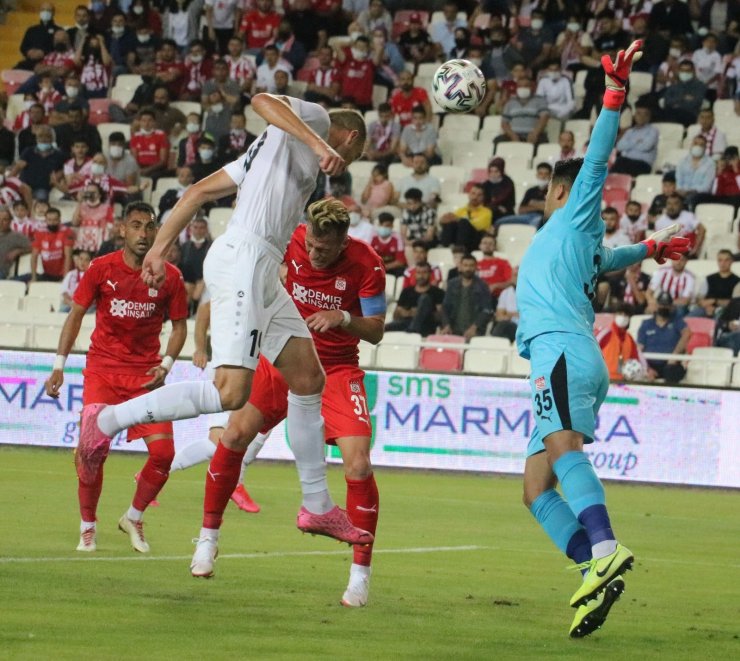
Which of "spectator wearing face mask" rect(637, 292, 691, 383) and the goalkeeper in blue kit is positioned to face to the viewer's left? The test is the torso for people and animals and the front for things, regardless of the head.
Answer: the goalkeeper in blue kit

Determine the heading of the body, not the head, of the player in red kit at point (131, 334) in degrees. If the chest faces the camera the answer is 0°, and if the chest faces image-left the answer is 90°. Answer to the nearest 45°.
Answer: approximately 0°

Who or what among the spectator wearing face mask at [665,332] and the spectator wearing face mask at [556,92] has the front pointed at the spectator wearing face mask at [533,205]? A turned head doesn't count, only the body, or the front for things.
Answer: the spectator wearing face mask at [556,92]

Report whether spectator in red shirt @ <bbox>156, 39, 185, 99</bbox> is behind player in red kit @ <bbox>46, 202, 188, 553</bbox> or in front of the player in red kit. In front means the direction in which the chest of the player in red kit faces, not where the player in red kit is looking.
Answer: behind

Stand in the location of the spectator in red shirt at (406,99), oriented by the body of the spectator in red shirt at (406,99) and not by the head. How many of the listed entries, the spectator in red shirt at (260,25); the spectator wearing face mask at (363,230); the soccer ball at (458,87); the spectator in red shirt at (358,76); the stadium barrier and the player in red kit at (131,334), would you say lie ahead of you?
4

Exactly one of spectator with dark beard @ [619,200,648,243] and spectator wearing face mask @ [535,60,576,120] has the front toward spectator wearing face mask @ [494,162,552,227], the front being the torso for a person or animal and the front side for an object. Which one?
spectator wearing face mask @ [535,60,576,120]

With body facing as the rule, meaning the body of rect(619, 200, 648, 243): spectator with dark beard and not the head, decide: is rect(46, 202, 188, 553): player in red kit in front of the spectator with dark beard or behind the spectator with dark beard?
in front

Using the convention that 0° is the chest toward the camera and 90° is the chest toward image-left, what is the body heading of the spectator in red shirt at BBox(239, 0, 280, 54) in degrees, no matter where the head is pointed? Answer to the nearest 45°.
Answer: approximately 0°

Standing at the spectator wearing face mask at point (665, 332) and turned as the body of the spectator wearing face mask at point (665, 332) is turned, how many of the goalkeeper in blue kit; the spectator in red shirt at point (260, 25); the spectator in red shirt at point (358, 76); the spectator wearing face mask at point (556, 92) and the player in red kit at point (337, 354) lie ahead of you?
2

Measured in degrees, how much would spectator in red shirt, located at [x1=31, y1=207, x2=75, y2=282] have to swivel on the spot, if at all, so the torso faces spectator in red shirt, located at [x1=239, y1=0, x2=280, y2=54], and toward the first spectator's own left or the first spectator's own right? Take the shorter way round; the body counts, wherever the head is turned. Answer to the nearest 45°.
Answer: approximately 135° to the first spectator's own left

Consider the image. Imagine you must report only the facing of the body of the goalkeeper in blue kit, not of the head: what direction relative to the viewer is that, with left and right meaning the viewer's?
facing to the left of the viewer

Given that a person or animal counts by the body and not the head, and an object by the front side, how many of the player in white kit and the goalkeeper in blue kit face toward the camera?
0

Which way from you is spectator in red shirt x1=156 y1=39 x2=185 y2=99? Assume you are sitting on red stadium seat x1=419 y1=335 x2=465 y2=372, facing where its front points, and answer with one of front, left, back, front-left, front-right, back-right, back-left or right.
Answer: back-right

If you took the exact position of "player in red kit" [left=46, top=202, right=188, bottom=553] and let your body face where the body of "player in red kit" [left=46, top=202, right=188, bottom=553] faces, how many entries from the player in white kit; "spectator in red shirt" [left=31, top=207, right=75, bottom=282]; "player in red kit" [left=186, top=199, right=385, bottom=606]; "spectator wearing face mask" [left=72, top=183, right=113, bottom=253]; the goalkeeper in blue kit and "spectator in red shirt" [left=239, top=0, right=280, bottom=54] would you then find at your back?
3
